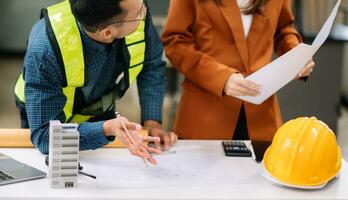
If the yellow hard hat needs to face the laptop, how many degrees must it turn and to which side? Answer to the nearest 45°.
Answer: approximately 45° to its right

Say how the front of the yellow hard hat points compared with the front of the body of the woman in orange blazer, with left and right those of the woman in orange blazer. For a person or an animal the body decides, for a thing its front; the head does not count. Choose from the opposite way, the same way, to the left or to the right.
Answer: to the right

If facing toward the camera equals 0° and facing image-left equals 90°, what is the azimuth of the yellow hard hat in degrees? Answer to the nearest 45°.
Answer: approximately 45°

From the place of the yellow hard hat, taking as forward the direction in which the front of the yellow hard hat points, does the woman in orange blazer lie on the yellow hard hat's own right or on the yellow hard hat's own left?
on the yellow hard hat's own right
